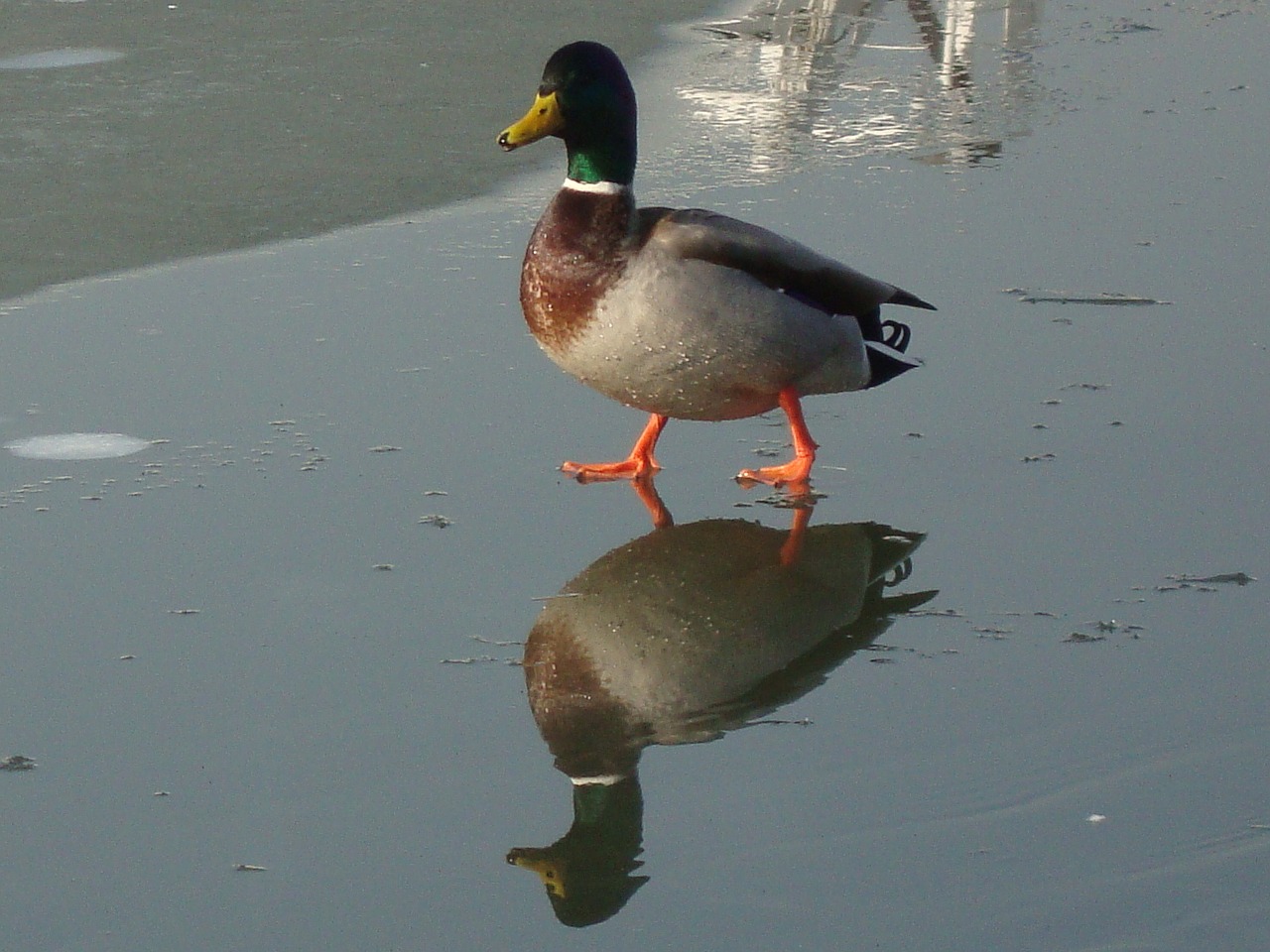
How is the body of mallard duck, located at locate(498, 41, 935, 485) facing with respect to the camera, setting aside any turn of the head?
to the viewer's left
